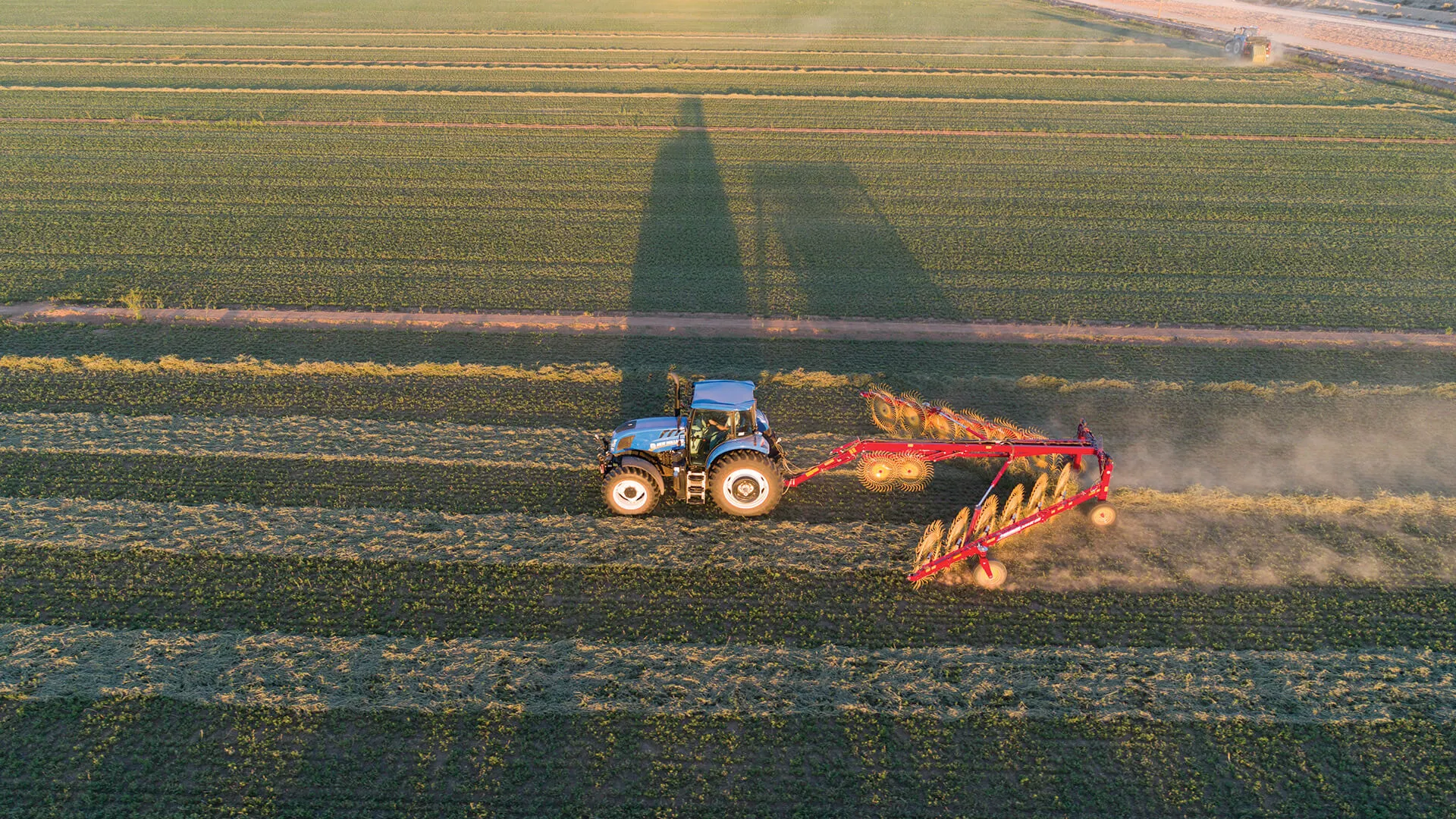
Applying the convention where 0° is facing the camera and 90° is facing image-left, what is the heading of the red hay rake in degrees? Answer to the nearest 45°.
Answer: approximately 90°

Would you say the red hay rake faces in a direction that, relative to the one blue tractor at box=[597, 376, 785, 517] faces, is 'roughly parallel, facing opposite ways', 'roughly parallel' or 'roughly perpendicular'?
roughly parallel

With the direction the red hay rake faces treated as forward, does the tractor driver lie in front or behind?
in front

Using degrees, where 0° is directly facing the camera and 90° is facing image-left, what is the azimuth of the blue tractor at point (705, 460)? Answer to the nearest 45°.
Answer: approximately 90°

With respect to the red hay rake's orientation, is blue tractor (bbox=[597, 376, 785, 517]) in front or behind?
in front

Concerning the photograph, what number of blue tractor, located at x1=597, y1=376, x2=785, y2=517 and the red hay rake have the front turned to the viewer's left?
2

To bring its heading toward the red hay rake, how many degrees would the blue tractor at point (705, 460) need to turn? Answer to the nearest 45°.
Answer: approximately 180°
